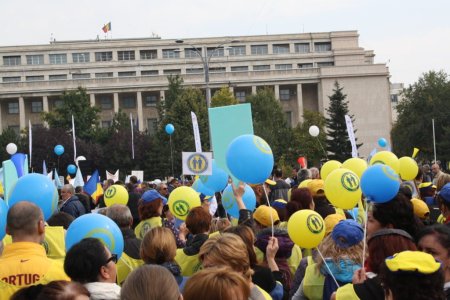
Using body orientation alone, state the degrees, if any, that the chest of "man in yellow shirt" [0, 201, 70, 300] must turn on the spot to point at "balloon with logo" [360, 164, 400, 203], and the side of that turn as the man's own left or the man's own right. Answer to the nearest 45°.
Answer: approximately 90° to the man's own right

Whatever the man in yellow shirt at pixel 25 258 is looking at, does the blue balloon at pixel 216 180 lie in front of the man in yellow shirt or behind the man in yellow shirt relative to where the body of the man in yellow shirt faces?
in front

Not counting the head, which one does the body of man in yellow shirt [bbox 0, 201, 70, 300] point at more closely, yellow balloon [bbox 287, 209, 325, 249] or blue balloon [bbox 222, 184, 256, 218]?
the blue balloon

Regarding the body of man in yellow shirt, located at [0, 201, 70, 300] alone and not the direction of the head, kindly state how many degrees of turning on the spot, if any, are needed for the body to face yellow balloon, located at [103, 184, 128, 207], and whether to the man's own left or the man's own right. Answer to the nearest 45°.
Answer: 0° — they already face it

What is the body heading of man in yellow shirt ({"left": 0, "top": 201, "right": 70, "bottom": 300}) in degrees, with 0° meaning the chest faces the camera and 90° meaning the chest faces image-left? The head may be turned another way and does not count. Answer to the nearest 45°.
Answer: approximately 180°

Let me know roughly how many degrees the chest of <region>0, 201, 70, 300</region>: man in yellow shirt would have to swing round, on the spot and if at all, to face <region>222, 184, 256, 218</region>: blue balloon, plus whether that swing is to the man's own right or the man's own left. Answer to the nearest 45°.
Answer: approximately 45° to the man's own right

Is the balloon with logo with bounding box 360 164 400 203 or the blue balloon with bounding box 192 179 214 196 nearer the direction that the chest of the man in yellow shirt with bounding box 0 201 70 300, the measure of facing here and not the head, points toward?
the blue balloon

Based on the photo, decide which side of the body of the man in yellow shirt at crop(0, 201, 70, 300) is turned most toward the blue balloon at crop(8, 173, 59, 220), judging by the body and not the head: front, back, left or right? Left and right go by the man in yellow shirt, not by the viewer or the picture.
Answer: front
